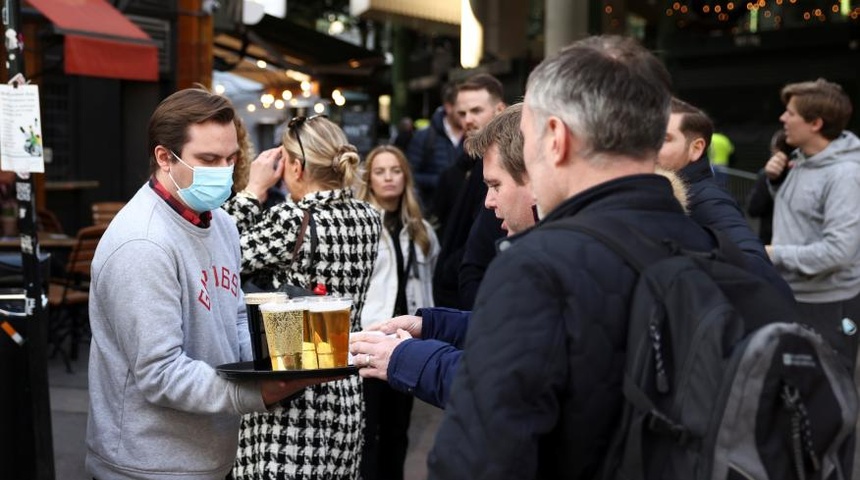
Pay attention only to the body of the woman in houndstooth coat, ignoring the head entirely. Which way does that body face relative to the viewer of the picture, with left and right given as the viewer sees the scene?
facing away from the viewer and to the left of the viewer

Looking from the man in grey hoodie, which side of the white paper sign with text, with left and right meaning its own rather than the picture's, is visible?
left

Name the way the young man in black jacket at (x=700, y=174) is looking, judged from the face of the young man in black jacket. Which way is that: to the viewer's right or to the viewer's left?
to the viewer's left

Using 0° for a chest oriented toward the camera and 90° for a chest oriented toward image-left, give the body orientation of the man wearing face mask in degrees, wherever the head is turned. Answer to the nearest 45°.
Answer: approximately 315°

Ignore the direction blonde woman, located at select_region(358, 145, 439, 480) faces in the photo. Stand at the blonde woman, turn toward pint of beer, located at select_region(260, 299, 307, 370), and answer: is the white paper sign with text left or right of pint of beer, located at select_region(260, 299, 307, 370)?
right

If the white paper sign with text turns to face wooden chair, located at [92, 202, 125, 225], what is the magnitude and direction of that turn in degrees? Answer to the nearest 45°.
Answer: approximately 180°

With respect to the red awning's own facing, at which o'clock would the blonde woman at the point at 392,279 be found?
The blonde woman is roughly at 1 o'clock from the red awning.
